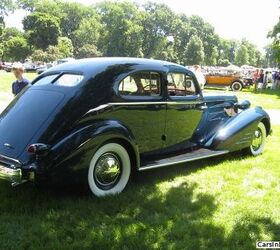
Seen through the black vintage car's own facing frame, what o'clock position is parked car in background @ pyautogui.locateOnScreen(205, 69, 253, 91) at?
The parked car in background is roughly at 11 o'clock from the black vintage car.

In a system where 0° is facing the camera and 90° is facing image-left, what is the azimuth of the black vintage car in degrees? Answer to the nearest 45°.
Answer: approximately 225°

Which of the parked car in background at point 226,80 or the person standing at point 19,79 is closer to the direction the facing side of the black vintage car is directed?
the parked car in background

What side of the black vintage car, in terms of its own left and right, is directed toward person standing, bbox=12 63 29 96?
left
